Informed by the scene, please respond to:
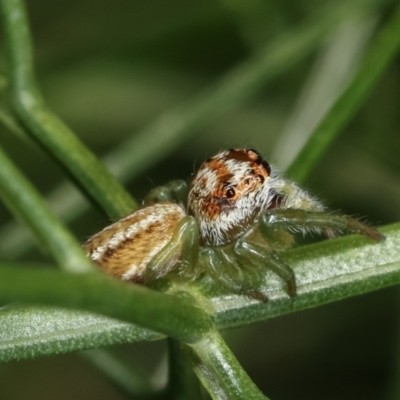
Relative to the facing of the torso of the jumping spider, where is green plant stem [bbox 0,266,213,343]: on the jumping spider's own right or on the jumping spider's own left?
on the jumping spider's own right

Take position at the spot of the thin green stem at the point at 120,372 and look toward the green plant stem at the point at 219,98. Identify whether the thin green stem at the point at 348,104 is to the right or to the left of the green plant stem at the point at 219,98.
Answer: right

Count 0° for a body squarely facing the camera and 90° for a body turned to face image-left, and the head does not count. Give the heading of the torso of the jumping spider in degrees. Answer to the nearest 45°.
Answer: approximately 270°
